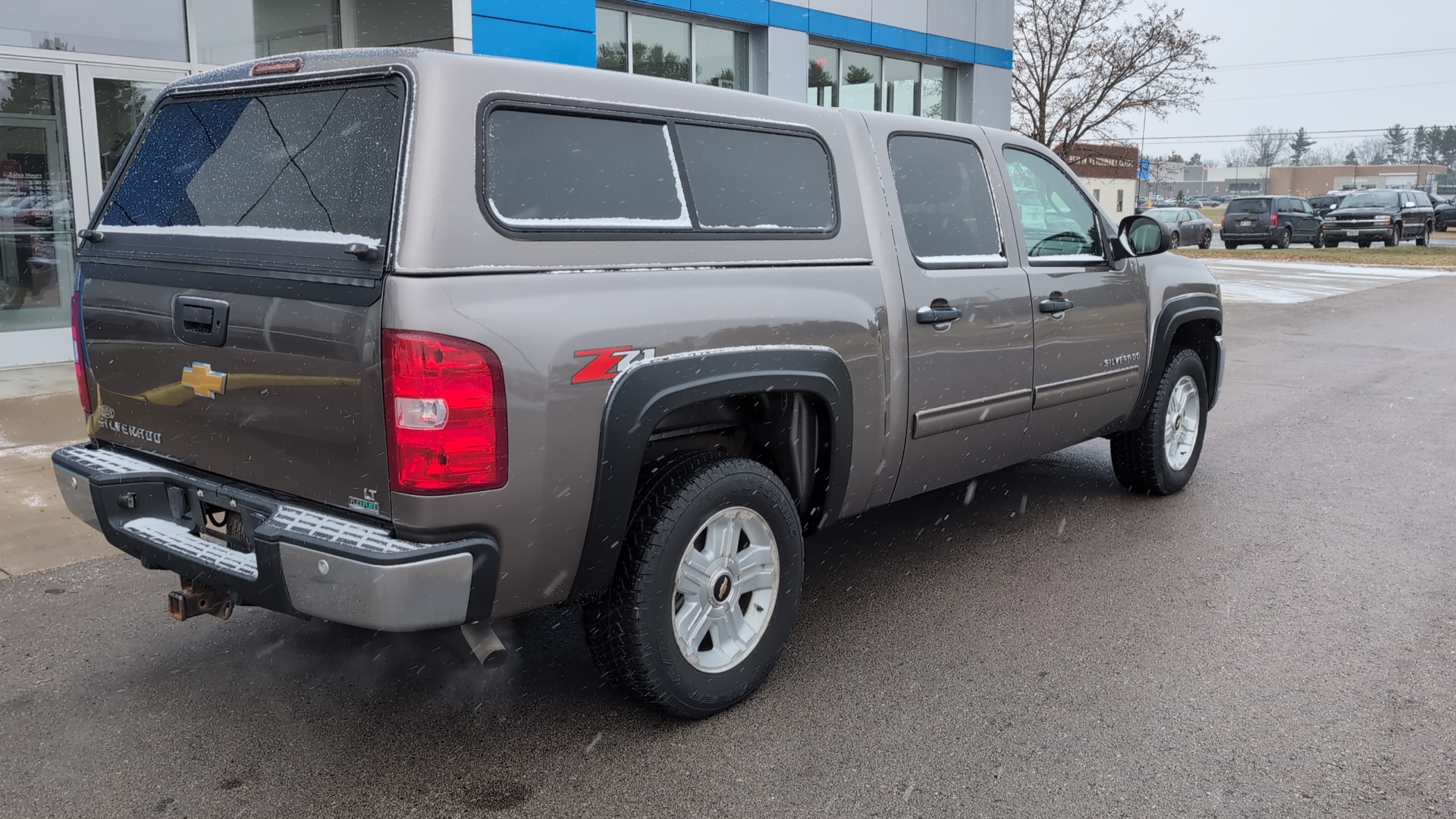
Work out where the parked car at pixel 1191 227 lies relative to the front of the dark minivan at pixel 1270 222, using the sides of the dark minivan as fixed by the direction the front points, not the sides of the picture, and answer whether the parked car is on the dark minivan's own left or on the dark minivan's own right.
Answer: on the dark minivan's own left

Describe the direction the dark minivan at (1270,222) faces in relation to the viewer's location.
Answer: facing away from the viewer and to the right of the viewer

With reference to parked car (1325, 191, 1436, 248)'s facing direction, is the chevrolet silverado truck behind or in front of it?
in front

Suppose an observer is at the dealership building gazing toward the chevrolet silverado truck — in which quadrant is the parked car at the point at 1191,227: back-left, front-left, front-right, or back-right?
back-left

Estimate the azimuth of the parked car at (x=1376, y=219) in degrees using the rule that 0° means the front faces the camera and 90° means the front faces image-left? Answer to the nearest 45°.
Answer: approximately 45°

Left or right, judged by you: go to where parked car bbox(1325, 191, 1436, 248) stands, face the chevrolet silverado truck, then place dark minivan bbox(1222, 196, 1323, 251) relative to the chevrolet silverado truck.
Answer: right

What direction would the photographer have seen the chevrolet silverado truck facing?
facing away from the viewer and to the right of the viewer

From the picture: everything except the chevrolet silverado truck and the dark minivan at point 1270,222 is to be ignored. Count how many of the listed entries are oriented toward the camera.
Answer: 0

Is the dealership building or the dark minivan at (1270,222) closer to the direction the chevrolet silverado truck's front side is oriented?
the dark minivan

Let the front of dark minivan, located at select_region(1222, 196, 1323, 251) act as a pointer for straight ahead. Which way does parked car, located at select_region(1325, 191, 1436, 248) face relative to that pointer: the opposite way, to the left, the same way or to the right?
the opposite way
